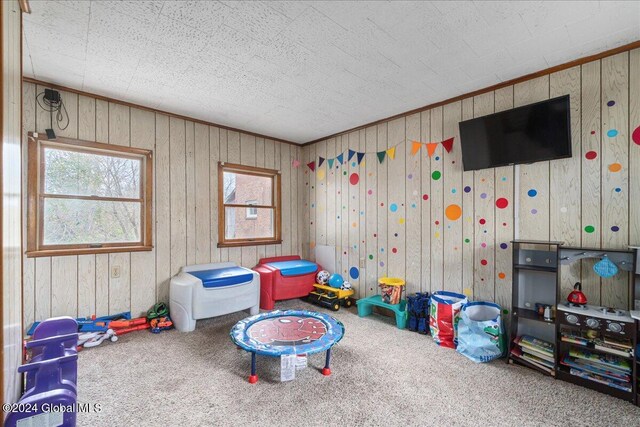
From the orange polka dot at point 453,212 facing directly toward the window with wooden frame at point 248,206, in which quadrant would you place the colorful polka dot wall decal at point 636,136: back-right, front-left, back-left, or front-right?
back-left

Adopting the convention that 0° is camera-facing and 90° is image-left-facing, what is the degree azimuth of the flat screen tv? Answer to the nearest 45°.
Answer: approximately 45°

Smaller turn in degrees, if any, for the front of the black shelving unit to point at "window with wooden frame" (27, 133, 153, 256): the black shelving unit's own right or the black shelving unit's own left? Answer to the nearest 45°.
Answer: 0° — it already faces it

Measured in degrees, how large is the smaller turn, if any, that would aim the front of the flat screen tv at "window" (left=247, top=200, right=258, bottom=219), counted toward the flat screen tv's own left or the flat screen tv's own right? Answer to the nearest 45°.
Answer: approximately 45° to the flat screen tv's own right

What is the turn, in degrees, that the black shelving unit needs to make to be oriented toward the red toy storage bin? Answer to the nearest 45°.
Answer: approximately 45° to its right
